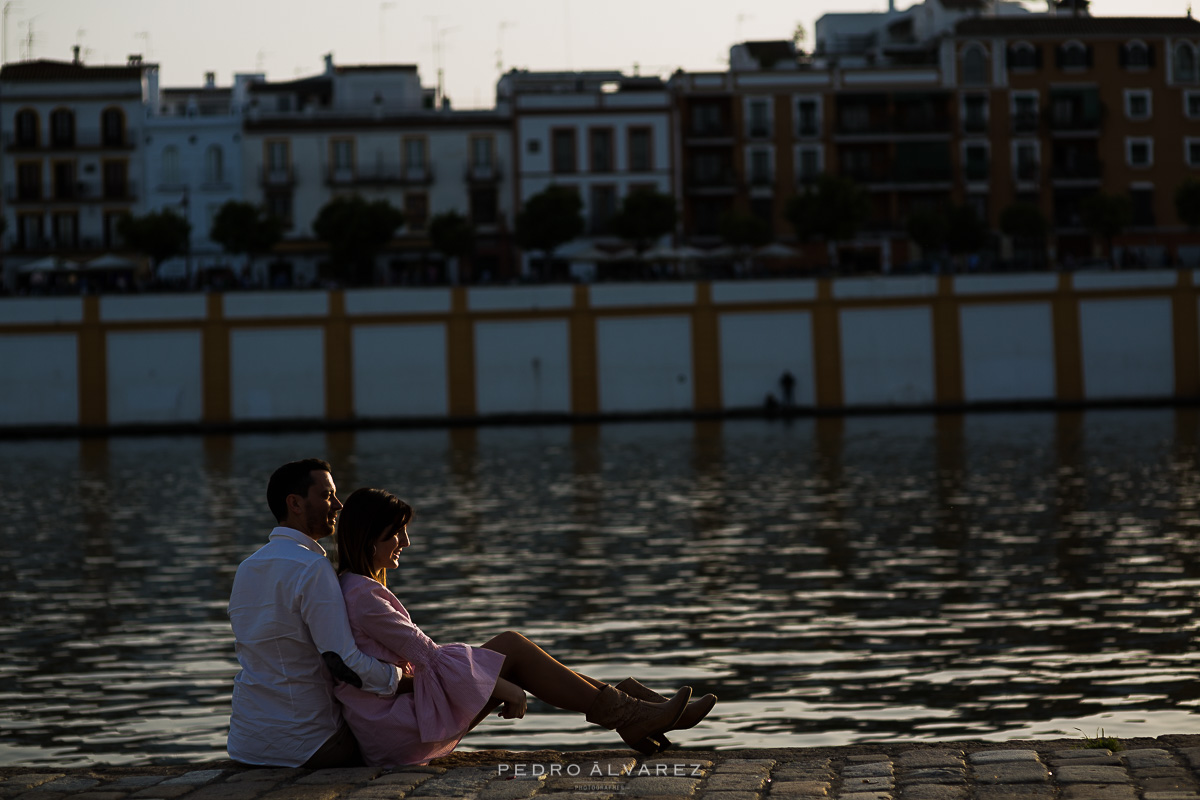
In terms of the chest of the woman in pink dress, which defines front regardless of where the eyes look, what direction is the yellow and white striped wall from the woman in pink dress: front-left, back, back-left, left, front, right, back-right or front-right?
left

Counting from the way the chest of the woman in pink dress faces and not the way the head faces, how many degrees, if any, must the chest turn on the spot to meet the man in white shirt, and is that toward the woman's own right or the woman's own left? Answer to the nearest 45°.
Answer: approximately 180°

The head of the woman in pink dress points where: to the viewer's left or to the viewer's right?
to the viewer's right

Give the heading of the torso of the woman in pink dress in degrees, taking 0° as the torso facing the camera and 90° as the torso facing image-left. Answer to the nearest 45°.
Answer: approximately 270°

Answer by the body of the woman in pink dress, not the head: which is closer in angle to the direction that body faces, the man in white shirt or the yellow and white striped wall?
the yellow and white striped wall

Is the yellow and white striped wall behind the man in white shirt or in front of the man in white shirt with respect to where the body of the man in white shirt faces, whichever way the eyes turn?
in front

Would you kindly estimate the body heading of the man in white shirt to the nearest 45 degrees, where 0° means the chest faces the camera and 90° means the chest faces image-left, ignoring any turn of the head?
approximately 225°

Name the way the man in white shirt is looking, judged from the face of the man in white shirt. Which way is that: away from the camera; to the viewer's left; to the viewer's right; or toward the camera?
to the viewer's right

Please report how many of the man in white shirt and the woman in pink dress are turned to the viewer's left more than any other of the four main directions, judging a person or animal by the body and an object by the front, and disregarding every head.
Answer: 0

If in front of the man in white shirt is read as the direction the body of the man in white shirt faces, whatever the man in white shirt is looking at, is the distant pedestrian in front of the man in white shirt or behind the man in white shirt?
in front
